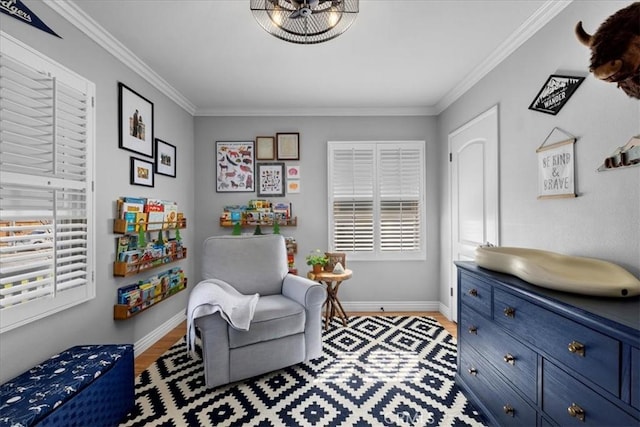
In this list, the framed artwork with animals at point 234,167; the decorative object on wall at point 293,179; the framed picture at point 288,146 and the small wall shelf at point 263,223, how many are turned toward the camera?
4

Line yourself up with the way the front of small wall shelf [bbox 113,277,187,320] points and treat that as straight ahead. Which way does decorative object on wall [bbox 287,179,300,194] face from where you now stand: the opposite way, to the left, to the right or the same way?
to the right

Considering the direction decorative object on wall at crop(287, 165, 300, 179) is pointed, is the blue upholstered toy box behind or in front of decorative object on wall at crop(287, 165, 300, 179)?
in front

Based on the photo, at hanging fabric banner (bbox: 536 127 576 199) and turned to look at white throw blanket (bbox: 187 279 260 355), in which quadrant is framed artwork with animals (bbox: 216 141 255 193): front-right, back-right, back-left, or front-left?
front-right

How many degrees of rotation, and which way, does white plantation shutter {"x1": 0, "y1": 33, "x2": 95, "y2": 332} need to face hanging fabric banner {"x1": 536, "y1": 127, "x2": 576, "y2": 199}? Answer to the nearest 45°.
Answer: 0° — it already faces it

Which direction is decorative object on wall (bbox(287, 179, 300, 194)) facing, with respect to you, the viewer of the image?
facing the viewer

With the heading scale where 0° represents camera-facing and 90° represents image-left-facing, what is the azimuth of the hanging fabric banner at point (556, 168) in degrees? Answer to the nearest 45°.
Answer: approximately 45°

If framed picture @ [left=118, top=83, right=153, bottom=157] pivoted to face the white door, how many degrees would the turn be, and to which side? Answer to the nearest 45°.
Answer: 0° — it already faces it

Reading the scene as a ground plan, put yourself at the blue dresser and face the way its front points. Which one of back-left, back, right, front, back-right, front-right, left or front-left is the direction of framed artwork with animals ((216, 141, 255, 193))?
front-right

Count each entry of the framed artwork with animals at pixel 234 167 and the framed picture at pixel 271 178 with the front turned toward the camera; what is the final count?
2

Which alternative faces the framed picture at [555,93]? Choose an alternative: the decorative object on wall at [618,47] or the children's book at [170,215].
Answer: the children's book

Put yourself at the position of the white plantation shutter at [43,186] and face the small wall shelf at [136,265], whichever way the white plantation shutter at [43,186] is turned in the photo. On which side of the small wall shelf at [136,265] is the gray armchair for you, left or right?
right

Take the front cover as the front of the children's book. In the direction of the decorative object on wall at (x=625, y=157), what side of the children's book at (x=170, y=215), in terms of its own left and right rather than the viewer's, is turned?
front

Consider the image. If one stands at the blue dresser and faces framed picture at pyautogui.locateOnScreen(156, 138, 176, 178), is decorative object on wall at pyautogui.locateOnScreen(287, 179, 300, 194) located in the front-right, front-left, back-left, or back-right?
front-right

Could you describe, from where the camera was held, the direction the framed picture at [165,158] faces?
facing the viewer and to the right of the viewer
